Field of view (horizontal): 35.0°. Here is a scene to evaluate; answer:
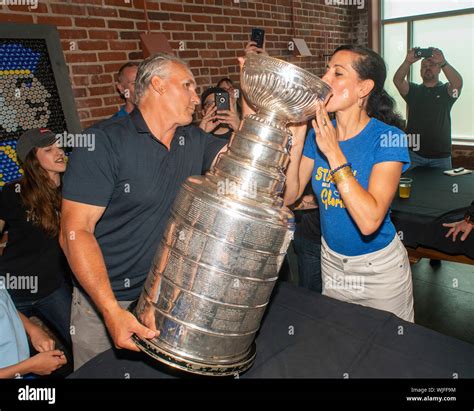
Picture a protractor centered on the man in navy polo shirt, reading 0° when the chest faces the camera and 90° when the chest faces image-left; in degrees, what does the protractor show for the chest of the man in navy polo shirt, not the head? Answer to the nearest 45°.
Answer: approximately 315°

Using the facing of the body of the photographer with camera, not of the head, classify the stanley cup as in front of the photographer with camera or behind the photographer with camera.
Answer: in front

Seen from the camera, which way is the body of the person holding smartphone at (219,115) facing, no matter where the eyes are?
toward the camera

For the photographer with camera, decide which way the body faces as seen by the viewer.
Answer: toward the camera

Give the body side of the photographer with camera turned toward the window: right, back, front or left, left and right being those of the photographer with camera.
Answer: back

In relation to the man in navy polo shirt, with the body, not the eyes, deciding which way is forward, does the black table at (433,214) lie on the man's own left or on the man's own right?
on the man's own left

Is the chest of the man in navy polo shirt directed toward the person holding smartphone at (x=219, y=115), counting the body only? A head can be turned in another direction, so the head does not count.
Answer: no

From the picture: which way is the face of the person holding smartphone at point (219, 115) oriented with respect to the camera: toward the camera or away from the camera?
toward the camera

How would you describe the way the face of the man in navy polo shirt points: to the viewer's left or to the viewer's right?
to the viewer's right

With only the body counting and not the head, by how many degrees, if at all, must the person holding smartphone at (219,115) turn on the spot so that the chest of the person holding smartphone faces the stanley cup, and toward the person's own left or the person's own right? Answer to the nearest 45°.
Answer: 0° — they already face it

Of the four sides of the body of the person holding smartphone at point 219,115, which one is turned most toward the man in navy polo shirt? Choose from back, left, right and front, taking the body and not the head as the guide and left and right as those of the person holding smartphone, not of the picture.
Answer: front

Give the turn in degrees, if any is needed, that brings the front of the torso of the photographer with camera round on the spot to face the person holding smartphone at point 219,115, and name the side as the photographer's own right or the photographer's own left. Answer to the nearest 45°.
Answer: approximately 45° to the photographer's own right

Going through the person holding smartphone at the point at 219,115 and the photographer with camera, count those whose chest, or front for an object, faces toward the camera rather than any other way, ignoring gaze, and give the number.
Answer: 2

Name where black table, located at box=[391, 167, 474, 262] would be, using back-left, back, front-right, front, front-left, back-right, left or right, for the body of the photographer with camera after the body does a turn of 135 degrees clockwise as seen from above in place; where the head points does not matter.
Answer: back-left
